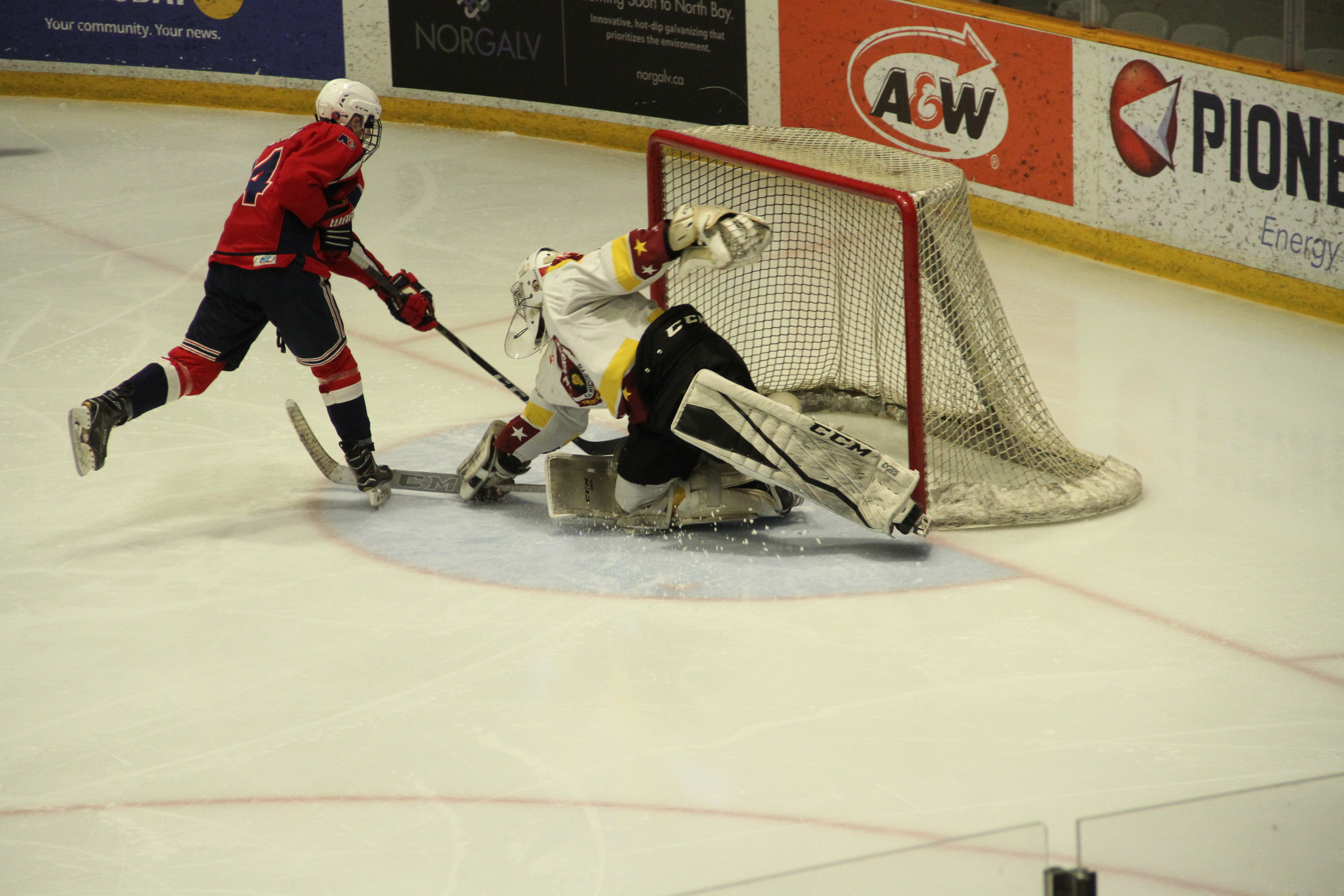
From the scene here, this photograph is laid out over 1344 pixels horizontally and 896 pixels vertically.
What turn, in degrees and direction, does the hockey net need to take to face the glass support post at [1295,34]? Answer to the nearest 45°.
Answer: approximately 180°

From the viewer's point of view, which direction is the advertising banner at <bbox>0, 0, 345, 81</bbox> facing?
toward the camera

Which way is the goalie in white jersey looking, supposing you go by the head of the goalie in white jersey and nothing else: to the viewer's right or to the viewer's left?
to the viewer's left

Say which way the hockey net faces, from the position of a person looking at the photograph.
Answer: facing the viewer and to the left of the viewer

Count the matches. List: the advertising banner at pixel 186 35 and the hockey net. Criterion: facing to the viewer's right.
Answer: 0

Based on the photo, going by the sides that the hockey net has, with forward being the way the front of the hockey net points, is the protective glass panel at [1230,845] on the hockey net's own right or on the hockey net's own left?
on the hockey net's own left

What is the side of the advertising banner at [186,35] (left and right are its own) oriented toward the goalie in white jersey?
front

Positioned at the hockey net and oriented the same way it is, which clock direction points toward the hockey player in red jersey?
The hockey player in red jersey is roughly at 1 o'clock from the hockey net.

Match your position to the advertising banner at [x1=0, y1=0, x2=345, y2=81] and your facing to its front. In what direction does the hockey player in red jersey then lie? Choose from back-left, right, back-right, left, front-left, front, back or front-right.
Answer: front

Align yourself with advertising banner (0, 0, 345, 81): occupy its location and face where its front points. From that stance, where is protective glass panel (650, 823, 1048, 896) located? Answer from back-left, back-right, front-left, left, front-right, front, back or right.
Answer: front

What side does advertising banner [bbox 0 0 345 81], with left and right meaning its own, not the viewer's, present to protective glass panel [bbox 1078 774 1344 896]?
front

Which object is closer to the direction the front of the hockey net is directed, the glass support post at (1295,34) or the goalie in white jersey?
the goalie in white jersey

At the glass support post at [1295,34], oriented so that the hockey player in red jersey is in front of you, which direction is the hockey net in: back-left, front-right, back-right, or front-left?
front-left

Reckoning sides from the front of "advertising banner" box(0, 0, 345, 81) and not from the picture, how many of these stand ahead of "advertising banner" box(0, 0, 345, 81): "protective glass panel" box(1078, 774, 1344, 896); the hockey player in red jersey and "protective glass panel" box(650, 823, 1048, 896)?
3

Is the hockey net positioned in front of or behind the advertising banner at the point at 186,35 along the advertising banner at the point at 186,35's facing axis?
in front
